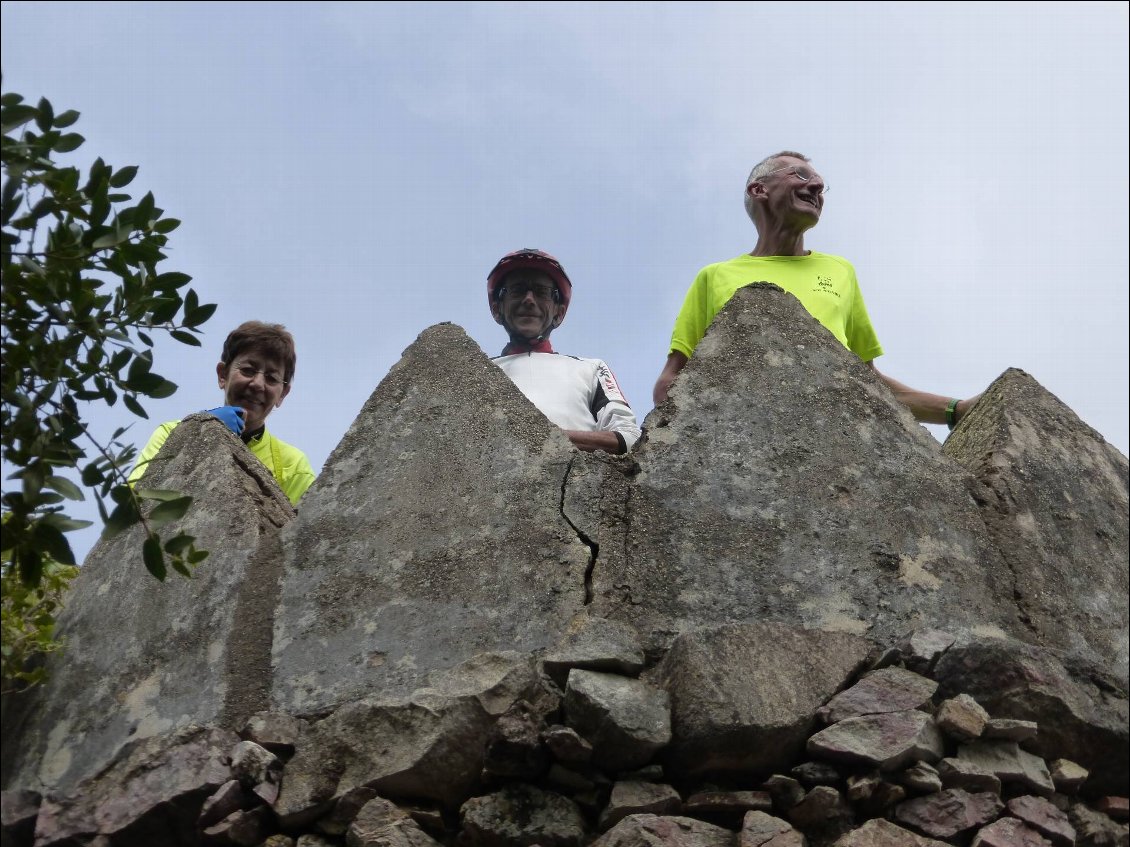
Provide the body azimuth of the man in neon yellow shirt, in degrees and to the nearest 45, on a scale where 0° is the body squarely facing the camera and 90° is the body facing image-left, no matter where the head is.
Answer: approximately 0°

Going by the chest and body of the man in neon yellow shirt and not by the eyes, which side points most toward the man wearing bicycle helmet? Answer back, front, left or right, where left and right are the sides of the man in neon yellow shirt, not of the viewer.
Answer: right

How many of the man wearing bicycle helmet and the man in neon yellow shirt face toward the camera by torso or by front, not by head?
2

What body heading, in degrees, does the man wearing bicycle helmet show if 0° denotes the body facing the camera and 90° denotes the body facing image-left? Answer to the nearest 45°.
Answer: approximately 0°
